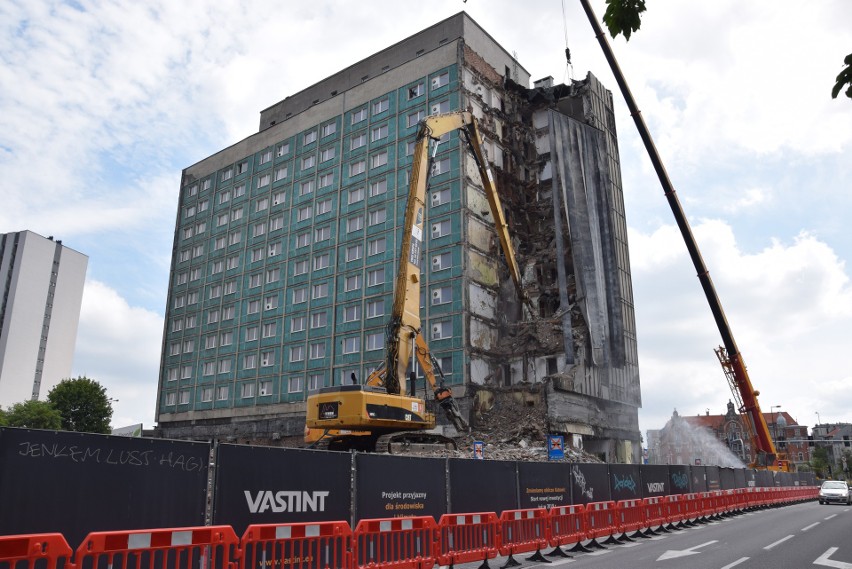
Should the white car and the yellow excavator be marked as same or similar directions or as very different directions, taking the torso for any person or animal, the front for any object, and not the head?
very different directions

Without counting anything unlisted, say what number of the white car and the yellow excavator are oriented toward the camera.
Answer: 1

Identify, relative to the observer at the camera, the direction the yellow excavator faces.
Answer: facing away from the viewer and to the right of the viewer

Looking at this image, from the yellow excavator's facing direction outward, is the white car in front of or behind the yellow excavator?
in front

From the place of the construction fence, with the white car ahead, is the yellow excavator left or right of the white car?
left

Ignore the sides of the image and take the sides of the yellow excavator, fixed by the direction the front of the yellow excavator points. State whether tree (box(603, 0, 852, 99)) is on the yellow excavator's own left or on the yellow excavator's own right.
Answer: on the yellow excavator's own right

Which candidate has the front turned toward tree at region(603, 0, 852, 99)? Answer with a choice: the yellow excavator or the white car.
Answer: the white car

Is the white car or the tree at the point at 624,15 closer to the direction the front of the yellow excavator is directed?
the white car

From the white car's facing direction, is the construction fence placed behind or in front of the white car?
in front

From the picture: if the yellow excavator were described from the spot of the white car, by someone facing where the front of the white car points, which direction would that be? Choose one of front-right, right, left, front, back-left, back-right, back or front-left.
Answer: front-right

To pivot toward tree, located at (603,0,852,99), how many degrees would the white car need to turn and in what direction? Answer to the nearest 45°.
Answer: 0° — it already faces it

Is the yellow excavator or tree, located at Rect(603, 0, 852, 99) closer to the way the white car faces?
the tree
